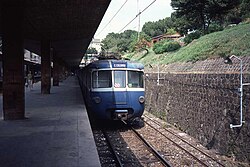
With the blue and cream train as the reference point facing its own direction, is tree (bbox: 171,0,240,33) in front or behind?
behind

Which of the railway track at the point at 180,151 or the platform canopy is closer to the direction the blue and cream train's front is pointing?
the railway track

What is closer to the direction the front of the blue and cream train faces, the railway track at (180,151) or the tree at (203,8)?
the railway track

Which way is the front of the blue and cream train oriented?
toward the camera

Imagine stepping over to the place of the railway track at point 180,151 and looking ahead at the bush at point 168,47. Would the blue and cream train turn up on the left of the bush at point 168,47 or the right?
left

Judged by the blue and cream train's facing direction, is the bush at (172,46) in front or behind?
behind
